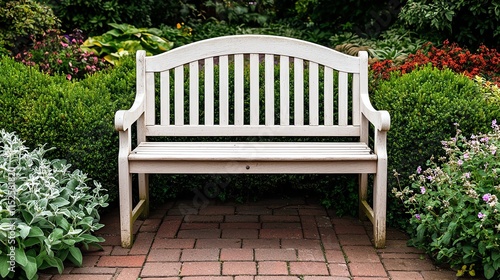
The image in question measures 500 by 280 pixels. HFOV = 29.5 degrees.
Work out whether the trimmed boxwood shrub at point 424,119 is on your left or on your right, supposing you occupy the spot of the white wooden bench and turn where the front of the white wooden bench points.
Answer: on your left

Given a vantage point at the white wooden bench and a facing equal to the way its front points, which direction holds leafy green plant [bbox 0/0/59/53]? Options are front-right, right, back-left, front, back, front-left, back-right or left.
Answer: back-right

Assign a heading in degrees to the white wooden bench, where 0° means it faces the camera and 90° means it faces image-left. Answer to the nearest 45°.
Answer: approximately 0°

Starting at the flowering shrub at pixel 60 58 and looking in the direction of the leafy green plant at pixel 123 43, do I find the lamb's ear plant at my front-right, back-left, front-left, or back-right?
back-right

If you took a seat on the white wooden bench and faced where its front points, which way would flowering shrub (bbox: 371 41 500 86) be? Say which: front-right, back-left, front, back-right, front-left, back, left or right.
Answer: back-left

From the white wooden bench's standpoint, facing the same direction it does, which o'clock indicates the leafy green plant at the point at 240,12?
The leafy green plant is roughly at 6 o'clock from the white wooden bench.

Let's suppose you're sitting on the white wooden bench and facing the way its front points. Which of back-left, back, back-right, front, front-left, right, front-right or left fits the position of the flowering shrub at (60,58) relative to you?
back-right
